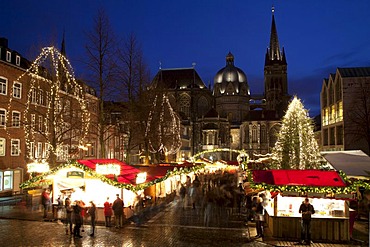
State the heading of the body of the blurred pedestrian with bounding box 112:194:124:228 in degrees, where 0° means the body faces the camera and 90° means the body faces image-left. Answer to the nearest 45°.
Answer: approximately 180°

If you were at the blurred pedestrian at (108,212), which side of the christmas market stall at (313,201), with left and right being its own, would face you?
right

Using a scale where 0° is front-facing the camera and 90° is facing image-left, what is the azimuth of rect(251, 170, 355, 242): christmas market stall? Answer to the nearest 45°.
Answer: approximately 0°

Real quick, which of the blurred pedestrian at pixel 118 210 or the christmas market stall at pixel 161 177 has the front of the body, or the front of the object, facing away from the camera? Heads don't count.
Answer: the blurred pedestrian

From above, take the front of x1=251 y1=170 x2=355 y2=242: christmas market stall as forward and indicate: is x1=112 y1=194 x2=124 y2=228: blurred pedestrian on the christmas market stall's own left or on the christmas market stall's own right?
on the christmas market stall's own right

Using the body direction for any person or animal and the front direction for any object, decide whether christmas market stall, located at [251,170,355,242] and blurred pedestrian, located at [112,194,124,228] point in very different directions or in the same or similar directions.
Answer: very different directions

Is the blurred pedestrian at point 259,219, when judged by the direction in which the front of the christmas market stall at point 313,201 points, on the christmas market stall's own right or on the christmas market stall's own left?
on the christmas market stall's own right

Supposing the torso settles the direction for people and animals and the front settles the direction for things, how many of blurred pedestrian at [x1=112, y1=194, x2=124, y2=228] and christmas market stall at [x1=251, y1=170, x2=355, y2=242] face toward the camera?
1
